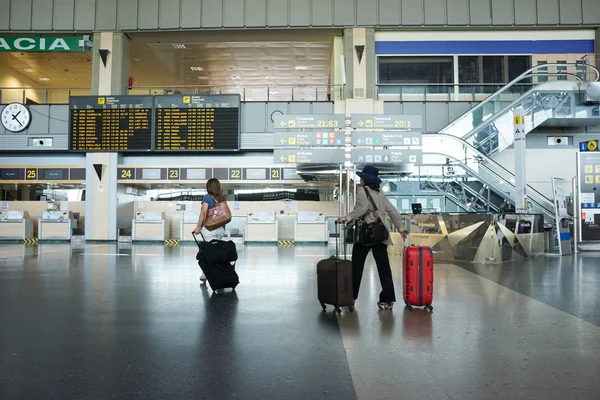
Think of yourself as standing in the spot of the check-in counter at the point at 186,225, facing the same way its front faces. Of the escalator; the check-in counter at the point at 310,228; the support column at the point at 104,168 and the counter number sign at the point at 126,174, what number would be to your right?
2

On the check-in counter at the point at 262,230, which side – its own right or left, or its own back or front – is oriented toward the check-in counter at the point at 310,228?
left

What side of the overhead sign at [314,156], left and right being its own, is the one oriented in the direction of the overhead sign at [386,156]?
left

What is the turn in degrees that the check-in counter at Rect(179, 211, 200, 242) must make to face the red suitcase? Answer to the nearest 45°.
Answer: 0° — it already faces it

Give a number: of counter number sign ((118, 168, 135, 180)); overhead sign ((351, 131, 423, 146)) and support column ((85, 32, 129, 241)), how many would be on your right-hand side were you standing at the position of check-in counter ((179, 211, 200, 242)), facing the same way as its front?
2

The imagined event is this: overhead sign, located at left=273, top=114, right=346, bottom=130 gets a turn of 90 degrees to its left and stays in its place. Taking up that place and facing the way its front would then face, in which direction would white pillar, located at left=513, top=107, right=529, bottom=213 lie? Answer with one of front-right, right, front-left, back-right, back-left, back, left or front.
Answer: front

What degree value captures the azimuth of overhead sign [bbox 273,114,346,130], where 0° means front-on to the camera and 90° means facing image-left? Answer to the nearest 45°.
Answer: approximately 0°

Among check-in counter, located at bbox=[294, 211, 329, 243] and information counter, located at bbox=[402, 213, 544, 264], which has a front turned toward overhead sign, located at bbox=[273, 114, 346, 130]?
check-in counter, located at bbox=[294, 211, 329, 243]

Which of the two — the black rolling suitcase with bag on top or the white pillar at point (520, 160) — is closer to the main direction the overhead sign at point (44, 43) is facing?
the black rolling suitcase with bag on top
